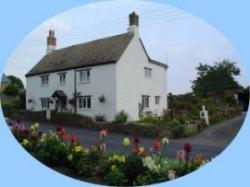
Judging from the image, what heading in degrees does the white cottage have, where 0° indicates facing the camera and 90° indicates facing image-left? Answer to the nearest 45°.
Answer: approximately 45°

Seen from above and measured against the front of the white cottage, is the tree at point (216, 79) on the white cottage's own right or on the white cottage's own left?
on the white cottage's own left

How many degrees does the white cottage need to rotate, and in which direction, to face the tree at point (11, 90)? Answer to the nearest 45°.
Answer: approximately 45° to its right

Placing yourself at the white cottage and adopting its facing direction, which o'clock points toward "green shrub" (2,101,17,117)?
The green shrub is roughly at 2 o'clock from the white cottage.
